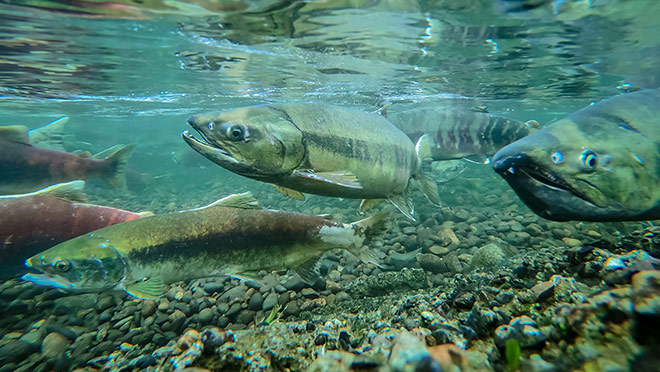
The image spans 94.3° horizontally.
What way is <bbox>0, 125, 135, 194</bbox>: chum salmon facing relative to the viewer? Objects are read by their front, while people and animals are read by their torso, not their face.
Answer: to the viewer's left

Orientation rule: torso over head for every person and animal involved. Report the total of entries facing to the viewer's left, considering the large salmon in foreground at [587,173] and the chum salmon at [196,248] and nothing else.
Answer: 2

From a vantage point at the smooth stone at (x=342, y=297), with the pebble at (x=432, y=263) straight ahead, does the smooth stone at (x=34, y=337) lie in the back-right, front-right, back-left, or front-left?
back-left

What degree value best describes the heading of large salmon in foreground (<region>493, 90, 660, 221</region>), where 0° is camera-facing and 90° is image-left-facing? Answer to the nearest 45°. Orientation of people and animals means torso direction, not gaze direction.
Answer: approximately 90°

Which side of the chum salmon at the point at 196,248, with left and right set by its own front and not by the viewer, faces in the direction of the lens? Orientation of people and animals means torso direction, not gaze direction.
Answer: left

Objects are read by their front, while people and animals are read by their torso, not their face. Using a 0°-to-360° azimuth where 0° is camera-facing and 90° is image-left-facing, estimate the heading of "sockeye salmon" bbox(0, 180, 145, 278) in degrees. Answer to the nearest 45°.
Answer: approximately 90°
